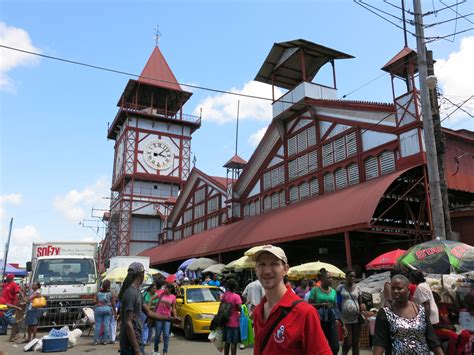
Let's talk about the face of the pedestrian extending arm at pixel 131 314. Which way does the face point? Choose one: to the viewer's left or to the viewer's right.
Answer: to the viewer's right

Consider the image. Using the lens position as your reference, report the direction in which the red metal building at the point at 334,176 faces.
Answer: facing the viewer and to the left of the viewer

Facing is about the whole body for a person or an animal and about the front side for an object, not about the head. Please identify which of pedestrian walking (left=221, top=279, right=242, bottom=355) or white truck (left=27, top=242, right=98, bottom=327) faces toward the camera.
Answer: the white truck

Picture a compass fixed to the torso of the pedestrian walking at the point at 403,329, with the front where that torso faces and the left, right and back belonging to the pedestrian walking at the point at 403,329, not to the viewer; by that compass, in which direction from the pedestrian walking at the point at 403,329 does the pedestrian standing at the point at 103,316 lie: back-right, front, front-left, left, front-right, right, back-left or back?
back-right

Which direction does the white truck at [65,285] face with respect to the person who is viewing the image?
facing the viewer

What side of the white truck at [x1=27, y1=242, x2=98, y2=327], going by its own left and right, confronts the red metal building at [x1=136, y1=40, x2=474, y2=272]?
left

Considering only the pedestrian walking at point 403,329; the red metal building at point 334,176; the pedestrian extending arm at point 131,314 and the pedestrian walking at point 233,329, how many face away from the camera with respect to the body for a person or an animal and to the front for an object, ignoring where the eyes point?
1

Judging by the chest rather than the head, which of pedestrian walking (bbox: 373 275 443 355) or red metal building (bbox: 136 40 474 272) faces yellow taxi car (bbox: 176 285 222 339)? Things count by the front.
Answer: the red metal building

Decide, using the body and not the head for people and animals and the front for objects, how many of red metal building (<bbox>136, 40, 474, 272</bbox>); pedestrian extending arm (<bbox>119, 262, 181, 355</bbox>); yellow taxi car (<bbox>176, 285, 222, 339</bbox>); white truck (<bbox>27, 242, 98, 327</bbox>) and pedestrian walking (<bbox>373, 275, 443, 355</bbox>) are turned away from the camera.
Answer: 0

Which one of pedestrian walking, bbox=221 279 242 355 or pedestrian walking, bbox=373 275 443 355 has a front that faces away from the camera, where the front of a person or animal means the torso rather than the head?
pedestrian walking, bbox=221 279 242 355
